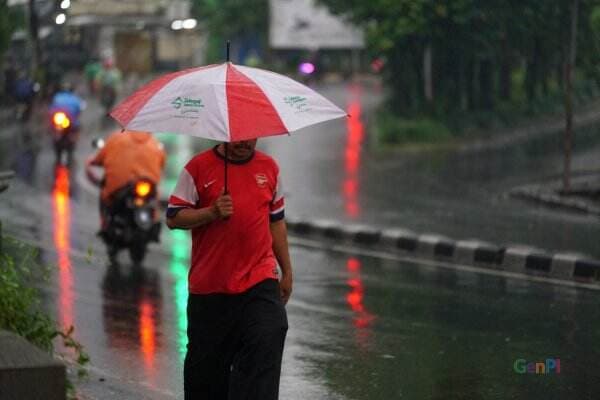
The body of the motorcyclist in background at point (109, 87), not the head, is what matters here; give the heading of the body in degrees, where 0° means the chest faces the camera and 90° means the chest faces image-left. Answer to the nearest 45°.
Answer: approximately 180°

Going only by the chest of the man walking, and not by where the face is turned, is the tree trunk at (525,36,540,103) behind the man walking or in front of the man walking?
behind

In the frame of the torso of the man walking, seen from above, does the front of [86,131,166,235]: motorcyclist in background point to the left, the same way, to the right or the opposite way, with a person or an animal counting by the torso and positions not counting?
the opposite way

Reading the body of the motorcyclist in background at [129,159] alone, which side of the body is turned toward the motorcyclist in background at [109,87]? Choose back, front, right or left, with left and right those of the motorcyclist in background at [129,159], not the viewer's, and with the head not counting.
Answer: front

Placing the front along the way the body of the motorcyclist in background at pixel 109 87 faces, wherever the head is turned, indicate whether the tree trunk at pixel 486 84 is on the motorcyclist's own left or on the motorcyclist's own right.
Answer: on the motorcyclist's own right

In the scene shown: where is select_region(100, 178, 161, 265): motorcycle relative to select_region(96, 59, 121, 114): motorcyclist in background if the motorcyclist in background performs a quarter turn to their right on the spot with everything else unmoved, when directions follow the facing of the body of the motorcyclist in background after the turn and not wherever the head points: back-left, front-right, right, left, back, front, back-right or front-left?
right

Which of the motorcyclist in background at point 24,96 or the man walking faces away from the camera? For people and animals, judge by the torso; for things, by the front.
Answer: the motorcyclist in background

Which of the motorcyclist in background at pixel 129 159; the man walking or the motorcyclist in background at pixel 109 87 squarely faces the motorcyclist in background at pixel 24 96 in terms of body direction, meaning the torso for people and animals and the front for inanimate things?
the motorcyclist in background at pixel 129 159

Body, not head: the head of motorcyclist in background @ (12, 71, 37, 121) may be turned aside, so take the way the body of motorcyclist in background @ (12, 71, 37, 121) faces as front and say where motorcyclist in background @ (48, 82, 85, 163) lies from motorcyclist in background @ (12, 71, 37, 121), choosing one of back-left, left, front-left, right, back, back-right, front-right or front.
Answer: back

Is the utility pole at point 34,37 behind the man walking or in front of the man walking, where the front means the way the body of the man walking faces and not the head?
behind

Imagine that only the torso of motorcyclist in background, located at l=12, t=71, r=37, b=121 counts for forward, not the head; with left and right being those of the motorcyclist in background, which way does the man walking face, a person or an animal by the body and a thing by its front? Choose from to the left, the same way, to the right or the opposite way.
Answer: the opposite way

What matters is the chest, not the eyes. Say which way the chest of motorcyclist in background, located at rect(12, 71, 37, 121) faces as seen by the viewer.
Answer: away from the camera

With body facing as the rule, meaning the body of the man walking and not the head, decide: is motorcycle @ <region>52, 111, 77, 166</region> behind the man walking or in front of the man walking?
behind

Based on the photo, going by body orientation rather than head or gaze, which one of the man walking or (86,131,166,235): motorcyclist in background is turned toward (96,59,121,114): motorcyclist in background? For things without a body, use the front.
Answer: (86,131,166,235): motorcyclist in background
